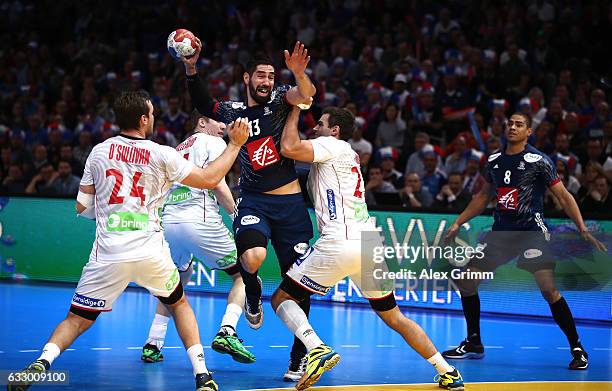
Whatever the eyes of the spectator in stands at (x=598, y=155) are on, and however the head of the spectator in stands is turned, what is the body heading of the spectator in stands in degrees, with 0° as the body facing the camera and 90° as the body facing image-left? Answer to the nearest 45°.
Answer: approximately 0°

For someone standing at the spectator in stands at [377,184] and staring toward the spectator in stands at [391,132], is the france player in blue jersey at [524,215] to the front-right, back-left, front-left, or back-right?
back-right

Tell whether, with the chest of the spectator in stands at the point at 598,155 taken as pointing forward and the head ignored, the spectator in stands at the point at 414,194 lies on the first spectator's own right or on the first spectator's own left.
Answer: on the first spectator's own right

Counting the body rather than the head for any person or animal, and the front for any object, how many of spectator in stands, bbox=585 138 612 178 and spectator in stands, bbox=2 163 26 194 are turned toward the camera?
2

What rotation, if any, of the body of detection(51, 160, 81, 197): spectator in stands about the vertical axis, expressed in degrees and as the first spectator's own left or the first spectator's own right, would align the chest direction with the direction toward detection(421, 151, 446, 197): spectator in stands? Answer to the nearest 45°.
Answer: approximately 45° to the first spectator's own left

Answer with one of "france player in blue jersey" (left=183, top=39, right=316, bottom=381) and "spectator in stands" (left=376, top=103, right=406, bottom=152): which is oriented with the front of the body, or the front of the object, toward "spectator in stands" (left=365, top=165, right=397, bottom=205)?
"spectator in stands" (left=376, top=103, right=406, bottom=152)

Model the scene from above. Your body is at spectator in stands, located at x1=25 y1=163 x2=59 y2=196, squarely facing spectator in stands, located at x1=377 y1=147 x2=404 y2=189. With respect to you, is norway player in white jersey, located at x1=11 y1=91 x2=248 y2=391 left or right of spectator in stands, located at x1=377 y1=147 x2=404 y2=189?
right

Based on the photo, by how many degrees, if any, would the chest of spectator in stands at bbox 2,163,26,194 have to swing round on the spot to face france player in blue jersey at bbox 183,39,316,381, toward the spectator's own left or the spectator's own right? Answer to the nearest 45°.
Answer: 0° — they already face them
